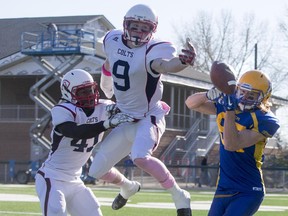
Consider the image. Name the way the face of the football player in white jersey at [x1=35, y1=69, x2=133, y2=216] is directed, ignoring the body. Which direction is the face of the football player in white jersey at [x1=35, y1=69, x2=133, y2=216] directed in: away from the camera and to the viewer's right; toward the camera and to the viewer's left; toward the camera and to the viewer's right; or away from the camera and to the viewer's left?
toward the camera and to the viewer's right

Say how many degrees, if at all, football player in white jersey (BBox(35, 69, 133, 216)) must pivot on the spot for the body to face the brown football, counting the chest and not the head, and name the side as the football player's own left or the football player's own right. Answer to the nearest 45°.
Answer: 0° — they already face it

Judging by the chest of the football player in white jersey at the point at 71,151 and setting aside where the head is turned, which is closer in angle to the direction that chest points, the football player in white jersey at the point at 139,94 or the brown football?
the brown football

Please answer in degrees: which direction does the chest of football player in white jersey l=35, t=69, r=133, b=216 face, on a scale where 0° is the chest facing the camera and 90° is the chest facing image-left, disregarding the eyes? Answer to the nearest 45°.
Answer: approximately 315°

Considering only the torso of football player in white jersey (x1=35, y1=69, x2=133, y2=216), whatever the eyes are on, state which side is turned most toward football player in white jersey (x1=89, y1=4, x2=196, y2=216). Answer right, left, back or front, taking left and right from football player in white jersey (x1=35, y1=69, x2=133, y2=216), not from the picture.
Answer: left
